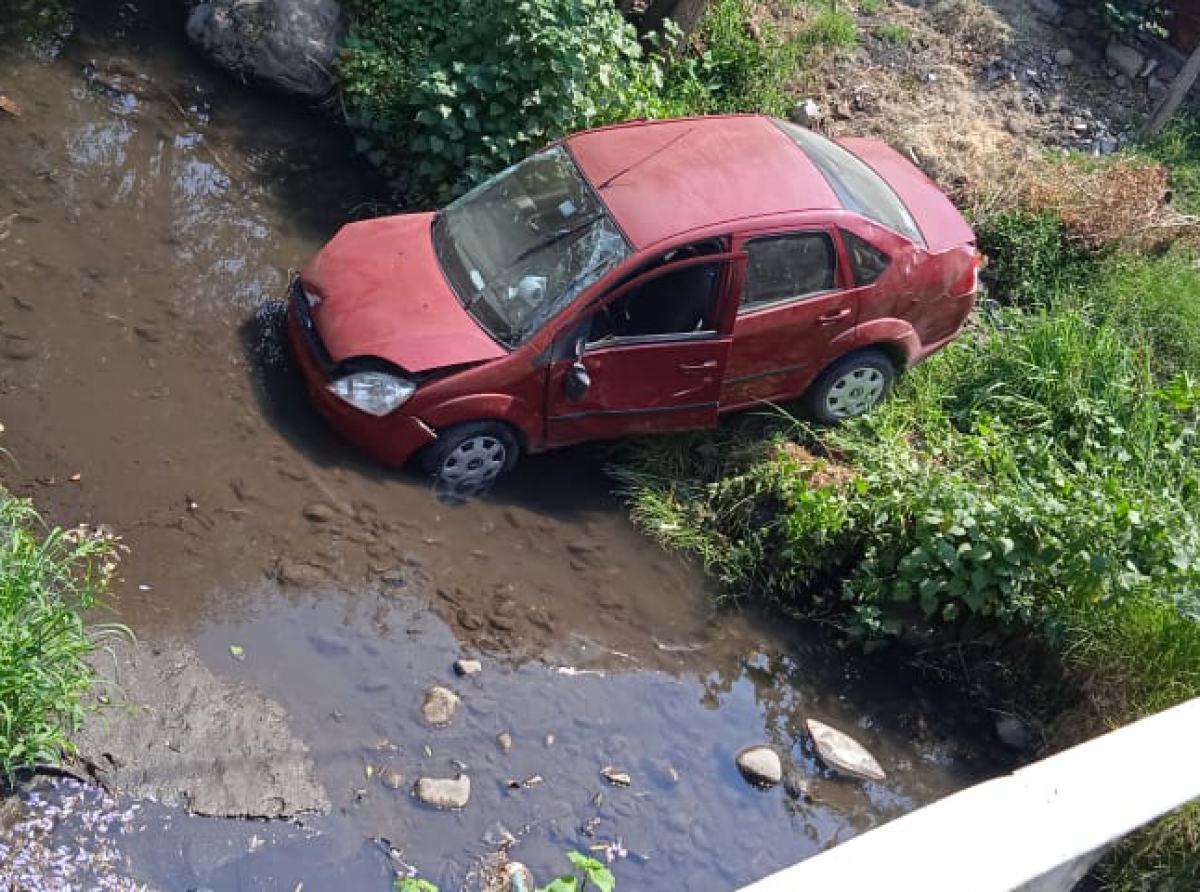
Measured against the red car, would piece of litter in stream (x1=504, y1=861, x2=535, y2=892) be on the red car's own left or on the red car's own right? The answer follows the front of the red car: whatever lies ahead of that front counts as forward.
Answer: on the red car's own left

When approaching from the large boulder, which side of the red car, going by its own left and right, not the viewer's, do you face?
right

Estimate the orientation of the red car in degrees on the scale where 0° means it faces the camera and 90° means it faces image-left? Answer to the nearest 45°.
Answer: approximately 45°

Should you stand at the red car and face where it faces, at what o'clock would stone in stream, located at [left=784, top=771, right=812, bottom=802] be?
The stone in stream is roughly at 9 o'clock from the red car.

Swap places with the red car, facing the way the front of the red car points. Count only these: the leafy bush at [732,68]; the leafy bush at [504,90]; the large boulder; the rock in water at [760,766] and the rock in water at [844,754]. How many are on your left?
2

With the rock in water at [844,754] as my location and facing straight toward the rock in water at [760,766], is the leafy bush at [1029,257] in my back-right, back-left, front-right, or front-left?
back-right

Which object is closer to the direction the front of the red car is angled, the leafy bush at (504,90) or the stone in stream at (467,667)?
the stone in stream

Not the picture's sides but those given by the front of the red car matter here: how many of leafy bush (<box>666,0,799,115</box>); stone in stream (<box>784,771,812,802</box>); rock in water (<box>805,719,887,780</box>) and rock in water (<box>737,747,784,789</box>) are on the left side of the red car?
3

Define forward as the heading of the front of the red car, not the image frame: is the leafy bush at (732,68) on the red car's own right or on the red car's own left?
on the red car's own right

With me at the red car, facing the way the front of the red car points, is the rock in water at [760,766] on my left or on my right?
on my left

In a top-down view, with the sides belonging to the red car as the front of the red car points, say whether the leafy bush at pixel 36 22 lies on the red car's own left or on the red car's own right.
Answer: on the red car's own right

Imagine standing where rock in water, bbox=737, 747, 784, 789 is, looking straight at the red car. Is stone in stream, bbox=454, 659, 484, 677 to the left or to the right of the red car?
left

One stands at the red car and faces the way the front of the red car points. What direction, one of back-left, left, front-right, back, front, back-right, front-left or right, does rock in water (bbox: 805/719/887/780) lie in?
left

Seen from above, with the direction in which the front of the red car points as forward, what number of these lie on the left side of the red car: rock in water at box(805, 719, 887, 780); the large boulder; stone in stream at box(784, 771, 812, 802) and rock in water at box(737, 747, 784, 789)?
3

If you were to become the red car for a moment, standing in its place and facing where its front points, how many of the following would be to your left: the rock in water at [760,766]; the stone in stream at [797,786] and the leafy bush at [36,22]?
2
